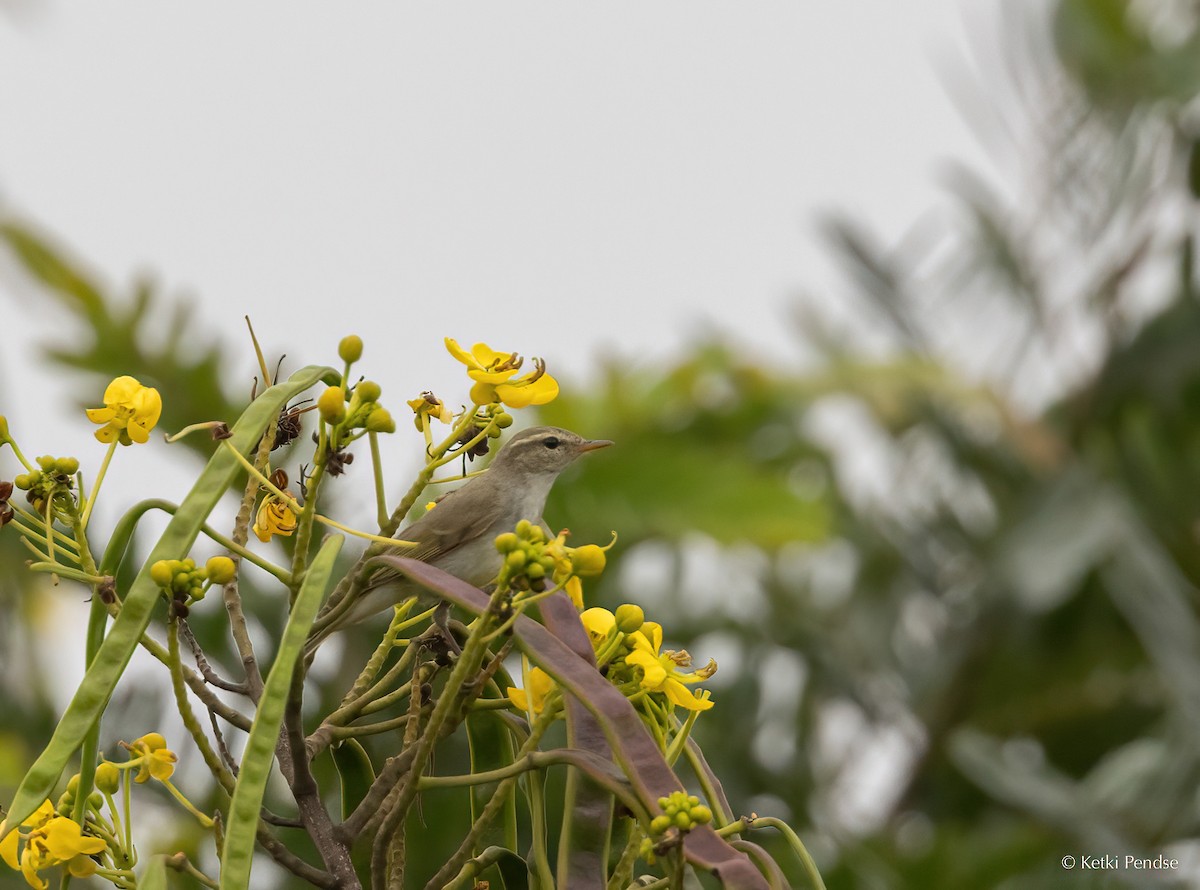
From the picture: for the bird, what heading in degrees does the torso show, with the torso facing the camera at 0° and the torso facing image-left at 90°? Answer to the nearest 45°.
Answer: approximately 270°

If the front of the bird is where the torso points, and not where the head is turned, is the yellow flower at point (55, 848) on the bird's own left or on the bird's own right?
on the bird's own right
